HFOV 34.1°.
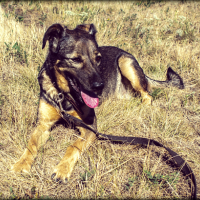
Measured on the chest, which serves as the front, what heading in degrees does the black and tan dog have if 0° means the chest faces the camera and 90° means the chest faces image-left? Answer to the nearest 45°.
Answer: approximately 45°
